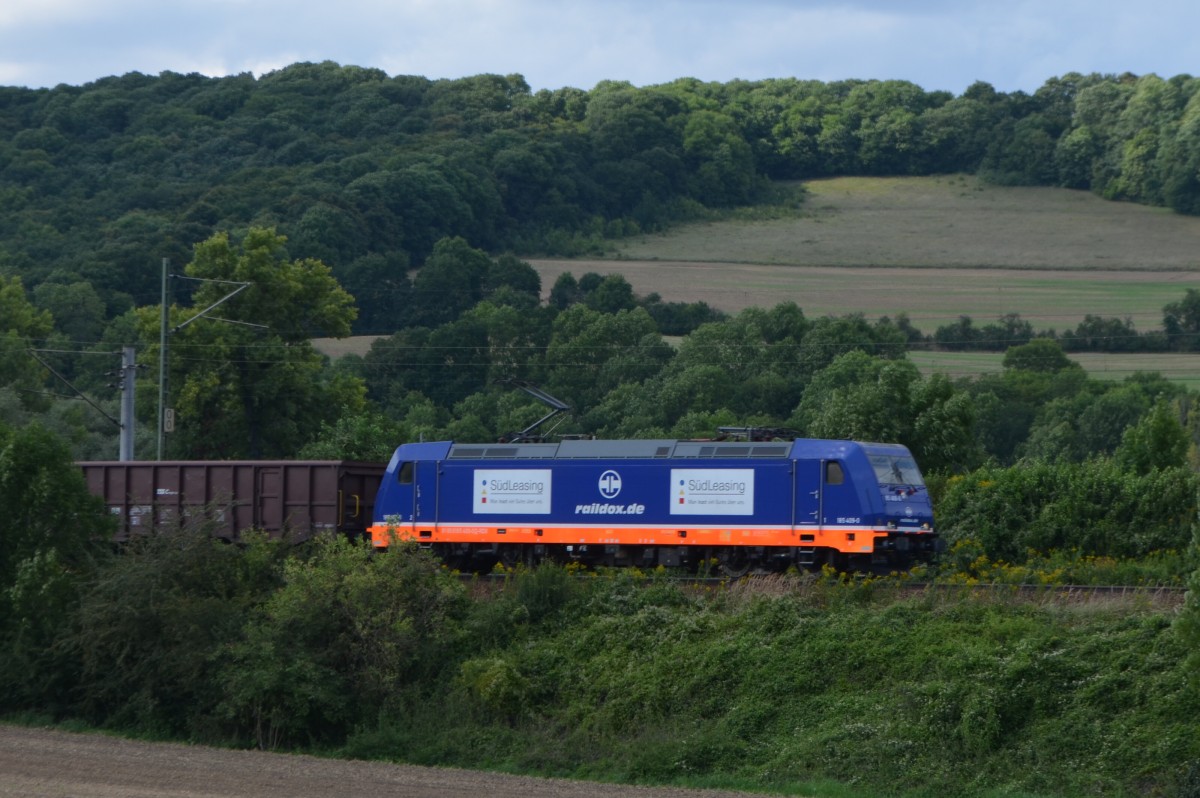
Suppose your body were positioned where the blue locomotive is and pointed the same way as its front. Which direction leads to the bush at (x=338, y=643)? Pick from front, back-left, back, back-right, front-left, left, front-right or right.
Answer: right

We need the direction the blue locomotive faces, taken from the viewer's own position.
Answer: facing the viewer and to the right of the viewer

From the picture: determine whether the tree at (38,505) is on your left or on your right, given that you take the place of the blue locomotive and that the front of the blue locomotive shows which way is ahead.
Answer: on your right

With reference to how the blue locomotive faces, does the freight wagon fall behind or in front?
behind

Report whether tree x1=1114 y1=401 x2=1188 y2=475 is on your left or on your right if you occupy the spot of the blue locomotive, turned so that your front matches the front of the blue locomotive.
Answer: on your left
